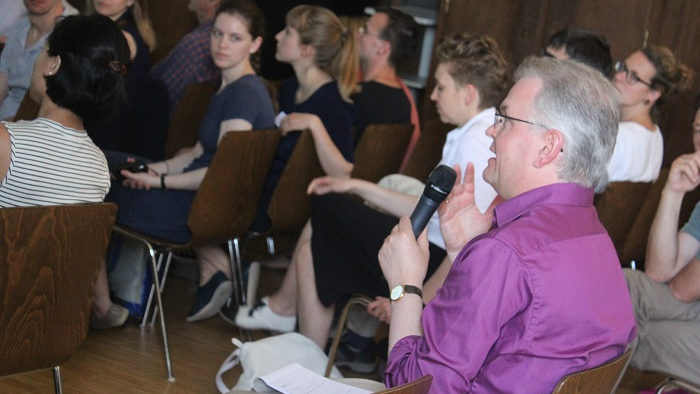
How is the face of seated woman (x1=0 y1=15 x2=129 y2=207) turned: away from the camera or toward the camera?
away from the camera

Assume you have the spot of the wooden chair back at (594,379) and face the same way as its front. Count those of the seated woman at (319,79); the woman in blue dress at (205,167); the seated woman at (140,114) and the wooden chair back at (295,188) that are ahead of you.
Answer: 4

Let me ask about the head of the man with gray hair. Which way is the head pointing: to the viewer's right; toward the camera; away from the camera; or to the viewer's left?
to the viewer's left

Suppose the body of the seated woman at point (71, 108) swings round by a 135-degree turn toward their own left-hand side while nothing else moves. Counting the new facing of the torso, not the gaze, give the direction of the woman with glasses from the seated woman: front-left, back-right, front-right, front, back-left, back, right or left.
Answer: left

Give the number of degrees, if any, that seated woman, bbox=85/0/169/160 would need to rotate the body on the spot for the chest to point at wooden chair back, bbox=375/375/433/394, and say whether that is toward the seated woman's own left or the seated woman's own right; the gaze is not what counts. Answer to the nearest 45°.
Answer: approximately 90° to the seated woman's own left

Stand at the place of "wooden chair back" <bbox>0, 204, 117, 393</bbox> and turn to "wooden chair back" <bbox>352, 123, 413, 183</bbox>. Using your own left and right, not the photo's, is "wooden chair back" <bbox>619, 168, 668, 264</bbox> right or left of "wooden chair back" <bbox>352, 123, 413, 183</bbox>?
right

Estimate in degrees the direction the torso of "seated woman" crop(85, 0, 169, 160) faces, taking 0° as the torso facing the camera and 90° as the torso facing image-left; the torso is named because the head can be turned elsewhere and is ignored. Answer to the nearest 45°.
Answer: approximately 90°

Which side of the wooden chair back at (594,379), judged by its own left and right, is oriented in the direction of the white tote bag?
front

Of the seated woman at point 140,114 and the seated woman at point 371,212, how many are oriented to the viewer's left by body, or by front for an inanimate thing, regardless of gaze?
2

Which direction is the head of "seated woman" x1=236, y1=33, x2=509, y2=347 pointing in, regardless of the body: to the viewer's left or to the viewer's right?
to the viewer's left

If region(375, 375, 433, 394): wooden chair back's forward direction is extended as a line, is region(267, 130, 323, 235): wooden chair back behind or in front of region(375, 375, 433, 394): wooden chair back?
in front
